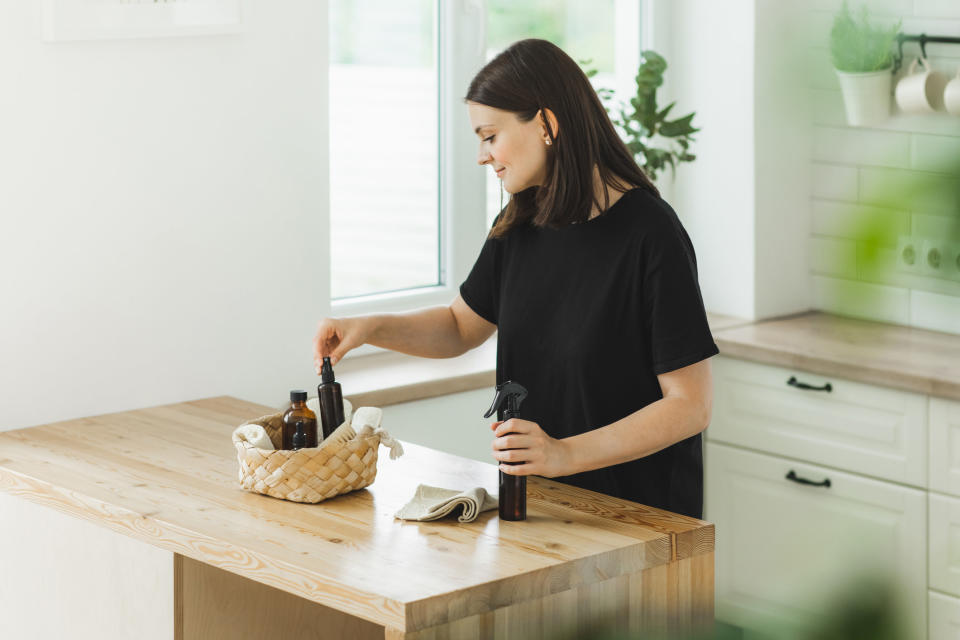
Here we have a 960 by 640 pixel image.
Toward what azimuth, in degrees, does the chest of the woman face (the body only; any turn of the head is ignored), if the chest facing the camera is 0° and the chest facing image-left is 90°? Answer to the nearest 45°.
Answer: approximately 45°

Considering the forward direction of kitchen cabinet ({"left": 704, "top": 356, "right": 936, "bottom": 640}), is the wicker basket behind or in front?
in front

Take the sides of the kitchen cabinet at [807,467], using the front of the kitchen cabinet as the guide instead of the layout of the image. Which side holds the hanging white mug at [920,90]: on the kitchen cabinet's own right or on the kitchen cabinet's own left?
on the kitchen cabinet's own left

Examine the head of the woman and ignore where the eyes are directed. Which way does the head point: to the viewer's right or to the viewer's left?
to the viewer's left

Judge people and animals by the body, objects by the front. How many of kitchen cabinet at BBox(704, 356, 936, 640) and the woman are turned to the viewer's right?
0

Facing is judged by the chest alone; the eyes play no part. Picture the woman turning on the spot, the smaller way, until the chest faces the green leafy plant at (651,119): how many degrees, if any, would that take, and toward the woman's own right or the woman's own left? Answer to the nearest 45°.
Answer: approximately 135° to the woman's own right
